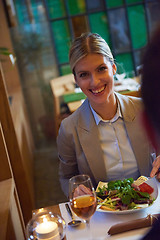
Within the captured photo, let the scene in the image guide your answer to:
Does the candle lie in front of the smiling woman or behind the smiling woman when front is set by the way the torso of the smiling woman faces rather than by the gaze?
in front

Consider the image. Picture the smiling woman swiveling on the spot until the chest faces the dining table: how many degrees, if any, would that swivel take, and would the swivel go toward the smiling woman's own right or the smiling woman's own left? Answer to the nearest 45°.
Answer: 0° — they already face it

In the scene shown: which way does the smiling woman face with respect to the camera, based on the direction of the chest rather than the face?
toward the camera

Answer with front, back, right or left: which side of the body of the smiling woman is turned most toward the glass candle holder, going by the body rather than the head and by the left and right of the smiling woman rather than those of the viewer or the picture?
front

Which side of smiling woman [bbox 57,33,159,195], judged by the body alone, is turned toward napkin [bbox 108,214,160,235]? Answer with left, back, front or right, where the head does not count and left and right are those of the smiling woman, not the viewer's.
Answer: front
